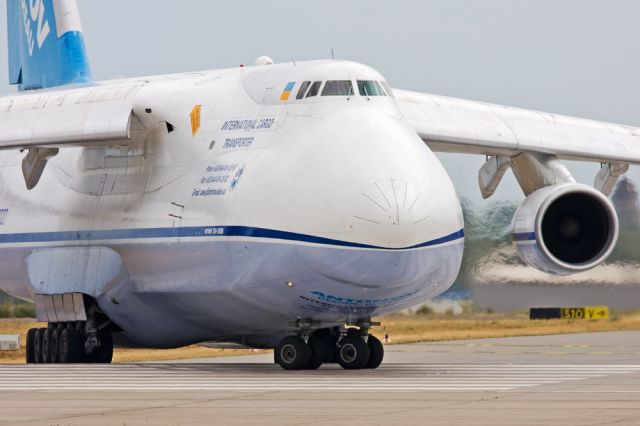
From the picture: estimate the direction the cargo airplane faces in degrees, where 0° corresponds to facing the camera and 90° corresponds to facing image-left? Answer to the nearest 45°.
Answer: approximately 315°
